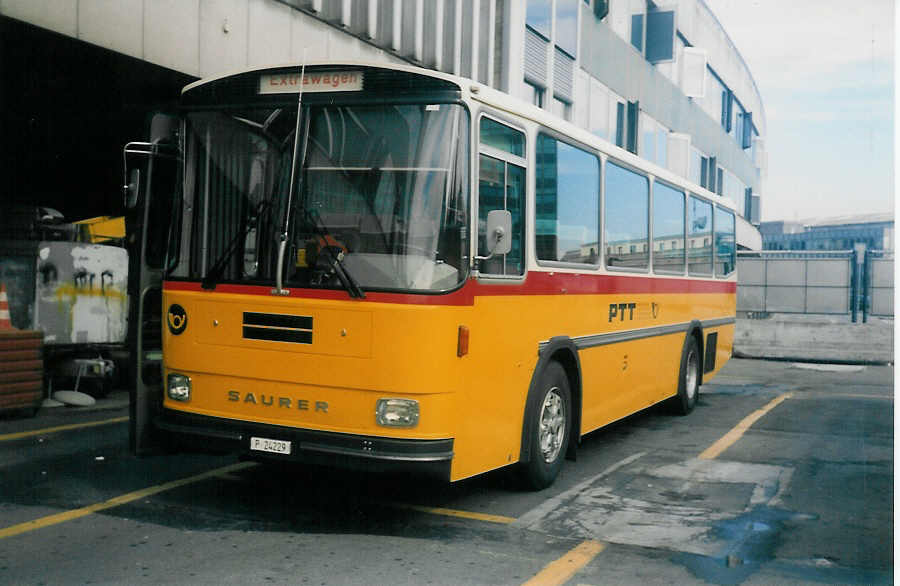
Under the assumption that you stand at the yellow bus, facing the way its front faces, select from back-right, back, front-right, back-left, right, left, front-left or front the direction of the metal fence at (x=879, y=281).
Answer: back

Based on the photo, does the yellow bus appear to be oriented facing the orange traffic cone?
no

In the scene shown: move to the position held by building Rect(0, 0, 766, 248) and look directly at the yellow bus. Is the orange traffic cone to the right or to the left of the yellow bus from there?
right

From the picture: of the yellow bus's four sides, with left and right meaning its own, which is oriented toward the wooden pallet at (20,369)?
right

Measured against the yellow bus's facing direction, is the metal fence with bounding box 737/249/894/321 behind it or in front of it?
behind

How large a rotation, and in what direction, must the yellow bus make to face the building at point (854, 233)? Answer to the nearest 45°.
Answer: approximately 180°
